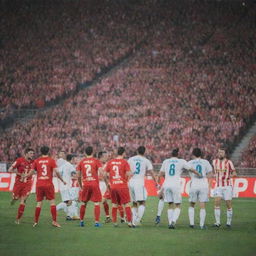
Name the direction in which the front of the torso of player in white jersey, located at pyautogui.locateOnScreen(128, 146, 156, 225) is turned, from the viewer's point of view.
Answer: away from the camera

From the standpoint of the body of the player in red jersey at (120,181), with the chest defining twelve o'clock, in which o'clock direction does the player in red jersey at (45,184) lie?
the player in red jersey at (45,184) is roughly at 9 o'clock from the player in red jersey at (120,181).

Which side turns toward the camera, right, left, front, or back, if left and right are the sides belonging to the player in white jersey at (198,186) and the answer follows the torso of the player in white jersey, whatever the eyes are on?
back

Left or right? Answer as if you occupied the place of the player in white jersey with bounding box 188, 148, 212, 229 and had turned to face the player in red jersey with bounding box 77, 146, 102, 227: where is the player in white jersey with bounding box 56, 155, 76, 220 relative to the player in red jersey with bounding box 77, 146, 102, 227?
right

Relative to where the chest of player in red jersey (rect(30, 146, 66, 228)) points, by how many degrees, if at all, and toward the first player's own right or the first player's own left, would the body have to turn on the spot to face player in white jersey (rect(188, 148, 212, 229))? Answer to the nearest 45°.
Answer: approximately 90° to the first player's own right

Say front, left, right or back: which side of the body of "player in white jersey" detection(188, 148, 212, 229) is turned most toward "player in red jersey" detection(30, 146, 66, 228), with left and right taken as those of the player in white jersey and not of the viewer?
left

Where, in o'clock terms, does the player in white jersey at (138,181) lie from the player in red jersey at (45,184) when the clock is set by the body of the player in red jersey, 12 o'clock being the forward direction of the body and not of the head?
The player in white jersey is roughly at 3 o'clock from the player in red jersey.

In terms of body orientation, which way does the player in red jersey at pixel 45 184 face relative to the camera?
away from the camera

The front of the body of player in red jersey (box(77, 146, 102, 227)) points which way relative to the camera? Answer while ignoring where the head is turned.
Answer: away from the camera

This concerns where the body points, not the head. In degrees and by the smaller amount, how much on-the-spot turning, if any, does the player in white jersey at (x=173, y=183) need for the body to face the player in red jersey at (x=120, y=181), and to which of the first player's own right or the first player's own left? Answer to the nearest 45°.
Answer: approximately 90° to the first player's own left

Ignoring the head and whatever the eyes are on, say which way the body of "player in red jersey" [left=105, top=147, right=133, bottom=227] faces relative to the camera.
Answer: away from the camera

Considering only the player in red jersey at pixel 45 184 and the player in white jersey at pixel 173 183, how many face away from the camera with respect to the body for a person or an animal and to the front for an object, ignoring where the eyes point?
2

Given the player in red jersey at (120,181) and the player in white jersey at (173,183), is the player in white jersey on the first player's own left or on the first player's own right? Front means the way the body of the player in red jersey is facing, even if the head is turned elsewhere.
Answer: on the first player's own right

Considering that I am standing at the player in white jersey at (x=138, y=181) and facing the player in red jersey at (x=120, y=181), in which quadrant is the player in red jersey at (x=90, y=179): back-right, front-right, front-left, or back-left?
front-right

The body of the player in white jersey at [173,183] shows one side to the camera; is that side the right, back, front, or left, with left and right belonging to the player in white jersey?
back
